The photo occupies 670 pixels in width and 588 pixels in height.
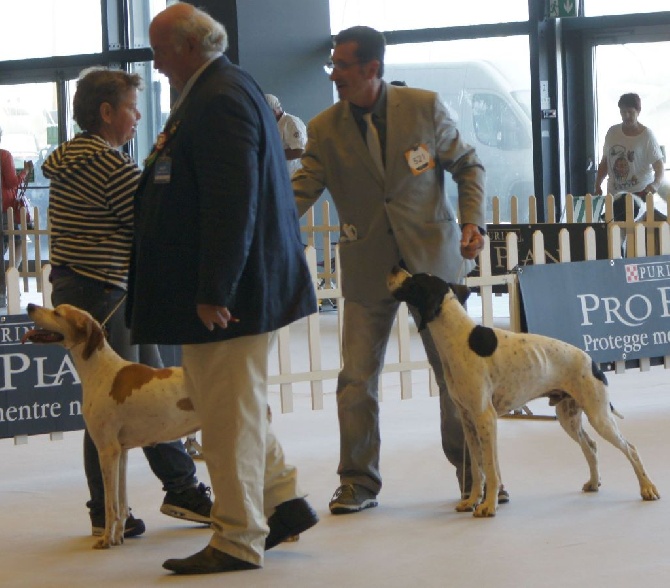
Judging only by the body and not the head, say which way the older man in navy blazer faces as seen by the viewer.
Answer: to the viewer's left

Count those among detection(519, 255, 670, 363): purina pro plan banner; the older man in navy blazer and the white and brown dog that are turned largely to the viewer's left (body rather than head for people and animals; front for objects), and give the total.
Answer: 2

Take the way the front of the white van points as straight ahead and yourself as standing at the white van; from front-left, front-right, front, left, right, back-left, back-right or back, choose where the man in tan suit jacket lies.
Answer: right

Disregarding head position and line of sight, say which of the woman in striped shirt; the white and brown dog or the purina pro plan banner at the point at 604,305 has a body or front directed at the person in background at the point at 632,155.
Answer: the woman in striped shirt

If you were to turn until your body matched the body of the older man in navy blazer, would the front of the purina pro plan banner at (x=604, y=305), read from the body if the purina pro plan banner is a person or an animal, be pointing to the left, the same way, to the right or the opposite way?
to the left

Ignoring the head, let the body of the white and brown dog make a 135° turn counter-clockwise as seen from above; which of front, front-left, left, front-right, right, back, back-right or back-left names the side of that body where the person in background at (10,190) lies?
back-left

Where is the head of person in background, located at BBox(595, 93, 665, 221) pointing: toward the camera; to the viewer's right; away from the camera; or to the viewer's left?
toward the camera

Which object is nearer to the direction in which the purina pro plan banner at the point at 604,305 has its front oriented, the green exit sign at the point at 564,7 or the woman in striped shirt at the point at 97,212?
the woman in striped shirt

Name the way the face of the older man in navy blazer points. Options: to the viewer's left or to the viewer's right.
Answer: to the viewer's left

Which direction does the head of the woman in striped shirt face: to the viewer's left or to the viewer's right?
to the viewer's right

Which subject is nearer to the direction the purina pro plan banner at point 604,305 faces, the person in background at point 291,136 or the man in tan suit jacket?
the man in tan suit jacket

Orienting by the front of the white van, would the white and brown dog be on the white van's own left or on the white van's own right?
on the white van's own right

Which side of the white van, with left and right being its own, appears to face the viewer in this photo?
right

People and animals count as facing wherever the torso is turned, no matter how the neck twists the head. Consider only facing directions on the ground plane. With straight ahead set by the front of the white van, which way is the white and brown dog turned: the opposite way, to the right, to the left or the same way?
the opposite way

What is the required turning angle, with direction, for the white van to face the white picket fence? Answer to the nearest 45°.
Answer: approximately 90° to its right

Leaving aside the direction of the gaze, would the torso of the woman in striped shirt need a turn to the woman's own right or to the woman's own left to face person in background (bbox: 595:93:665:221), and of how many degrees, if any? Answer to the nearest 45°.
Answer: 0° — they already face them

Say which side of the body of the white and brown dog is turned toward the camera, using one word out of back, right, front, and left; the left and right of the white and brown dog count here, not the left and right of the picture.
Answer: left

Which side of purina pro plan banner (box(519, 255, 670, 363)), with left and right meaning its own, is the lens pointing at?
front

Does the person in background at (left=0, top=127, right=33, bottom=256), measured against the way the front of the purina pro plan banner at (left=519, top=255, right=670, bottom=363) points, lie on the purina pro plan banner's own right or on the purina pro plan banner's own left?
on the purina pro plan banner's own right
